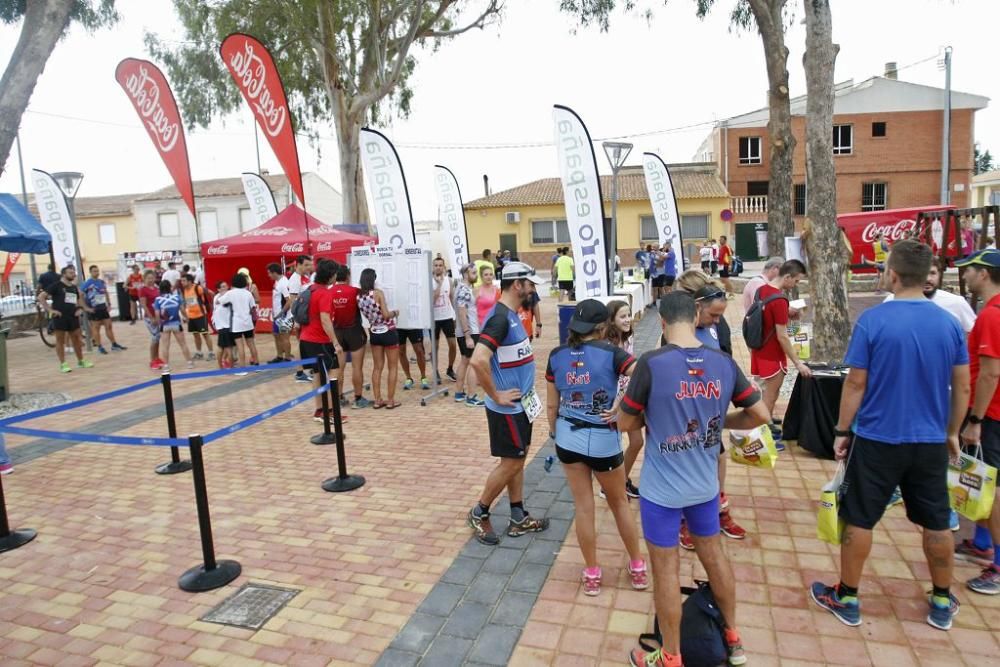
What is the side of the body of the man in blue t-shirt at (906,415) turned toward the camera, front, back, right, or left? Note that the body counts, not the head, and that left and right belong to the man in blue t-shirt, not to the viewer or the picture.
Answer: back

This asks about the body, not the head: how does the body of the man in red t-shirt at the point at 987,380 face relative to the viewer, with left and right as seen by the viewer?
facing to the left of the viewer

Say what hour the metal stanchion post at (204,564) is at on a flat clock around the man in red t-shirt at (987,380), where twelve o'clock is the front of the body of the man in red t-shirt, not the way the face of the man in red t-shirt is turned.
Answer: The metal stanchion post is roughly at 11 o'clock from the man in red t-shirt.

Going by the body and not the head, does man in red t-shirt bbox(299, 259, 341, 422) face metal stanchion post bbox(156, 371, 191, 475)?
no

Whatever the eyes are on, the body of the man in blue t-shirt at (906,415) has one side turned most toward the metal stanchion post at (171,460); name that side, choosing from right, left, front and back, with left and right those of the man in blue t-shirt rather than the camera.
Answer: left

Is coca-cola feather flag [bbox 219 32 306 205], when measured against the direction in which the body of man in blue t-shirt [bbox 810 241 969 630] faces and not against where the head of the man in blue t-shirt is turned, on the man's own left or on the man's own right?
on the man's own left

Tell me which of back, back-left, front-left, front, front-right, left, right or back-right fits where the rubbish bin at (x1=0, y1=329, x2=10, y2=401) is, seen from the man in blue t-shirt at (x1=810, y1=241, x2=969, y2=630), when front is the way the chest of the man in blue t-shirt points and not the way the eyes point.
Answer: left

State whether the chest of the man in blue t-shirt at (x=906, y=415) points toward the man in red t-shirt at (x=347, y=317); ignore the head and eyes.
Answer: no

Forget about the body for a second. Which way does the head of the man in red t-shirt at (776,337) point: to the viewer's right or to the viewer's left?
to the viewer's right

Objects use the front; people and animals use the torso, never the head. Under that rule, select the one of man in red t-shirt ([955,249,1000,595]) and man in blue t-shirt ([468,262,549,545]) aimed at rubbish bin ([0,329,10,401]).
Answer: the man in red t-shirt

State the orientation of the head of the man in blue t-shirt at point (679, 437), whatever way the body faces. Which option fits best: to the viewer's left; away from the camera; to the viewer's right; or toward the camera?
away from the camera

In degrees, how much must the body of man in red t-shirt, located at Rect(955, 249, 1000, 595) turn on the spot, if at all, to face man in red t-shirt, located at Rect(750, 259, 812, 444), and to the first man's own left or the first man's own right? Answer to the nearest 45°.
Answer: approximately 45° to the first man's own right

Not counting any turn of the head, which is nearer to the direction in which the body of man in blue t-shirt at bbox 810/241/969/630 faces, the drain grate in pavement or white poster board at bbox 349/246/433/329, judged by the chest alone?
the white poster board

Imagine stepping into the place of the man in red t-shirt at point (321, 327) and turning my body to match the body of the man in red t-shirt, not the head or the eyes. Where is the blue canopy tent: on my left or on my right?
on my left
